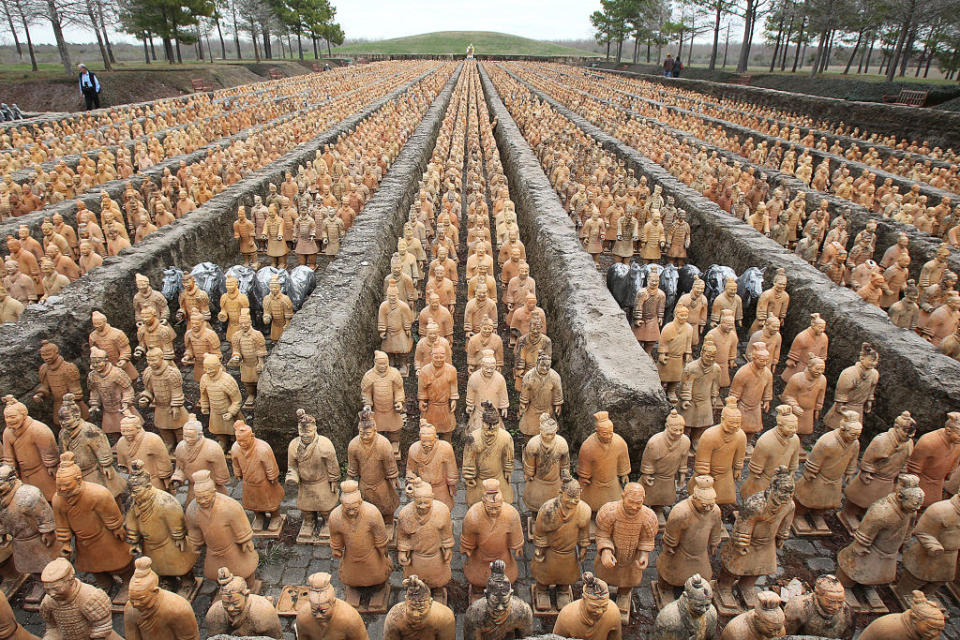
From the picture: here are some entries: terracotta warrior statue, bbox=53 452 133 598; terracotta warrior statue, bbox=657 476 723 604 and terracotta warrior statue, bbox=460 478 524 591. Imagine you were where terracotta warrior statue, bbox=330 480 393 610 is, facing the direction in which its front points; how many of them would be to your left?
2

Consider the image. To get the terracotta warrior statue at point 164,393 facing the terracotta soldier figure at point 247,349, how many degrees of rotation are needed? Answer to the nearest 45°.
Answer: approximately 180°

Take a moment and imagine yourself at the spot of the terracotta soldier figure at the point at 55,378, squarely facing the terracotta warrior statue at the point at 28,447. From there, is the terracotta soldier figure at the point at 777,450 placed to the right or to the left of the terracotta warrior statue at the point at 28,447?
left

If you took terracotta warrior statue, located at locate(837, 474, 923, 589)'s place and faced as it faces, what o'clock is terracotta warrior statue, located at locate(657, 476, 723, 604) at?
terracotta warrior statue, located at locate(657, 476, 723, 604) is roughly at 3 o'clock from terracotta warrior statue, located at locate(837, 474, 923, 589).

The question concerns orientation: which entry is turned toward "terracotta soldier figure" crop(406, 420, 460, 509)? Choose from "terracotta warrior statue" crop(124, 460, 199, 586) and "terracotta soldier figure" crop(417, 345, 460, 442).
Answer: "terracotta soldier figure" crop(417, 345, 460, 442)

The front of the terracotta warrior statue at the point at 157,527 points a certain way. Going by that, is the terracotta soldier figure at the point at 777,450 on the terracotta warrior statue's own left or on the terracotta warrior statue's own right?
on the terracotta warrior statue's own left

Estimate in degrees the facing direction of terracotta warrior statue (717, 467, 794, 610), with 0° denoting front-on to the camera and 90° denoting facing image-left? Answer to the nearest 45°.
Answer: approximately 315°

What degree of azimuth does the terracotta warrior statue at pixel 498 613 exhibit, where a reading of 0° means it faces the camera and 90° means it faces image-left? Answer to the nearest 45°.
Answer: approximately 0°

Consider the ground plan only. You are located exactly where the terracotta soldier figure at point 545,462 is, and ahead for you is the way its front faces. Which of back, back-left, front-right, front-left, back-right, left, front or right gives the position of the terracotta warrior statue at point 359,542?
front-right

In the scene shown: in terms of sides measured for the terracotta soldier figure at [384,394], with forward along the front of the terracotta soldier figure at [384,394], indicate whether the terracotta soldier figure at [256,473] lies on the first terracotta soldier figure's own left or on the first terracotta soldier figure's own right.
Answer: on the first terracotta soldier figure's own right

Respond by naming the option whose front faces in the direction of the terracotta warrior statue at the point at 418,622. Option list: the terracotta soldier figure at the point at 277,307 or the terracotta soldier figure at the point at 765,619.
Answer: the terracotta soldier figure at the point at 277,307

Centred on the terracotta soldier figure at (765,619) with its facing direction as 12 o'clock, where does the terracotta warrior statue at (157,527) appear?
The terracotta warrior statue is roughly at 4 o'clock from the terracotta soldier figure.

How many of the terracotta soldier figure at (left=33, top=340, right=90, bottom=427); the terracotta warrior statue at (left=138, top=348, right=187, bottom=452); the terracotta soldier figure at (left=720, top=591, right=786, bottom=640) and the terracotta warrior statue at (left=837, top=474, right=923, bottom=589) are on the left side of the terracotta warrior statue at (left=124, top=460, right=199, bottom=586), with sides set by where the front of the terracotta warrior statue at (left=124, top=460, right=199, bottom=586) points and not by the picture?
2

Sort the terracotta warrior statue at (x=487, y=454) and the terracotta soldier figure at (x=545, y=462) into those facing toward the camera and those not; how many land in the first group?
2
